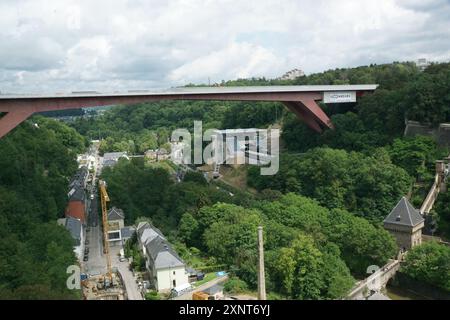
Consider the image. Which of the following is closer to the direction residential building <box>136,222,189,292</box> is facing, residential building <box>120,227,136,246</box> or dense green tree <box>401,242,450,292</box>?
the residential building

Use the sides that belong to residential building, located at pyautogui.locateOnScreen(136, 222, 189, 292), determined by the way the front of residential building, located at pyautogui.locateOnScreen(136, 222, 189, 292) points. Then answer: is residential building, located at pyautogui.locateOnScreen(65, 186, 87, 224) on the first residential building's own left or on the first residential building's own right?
on the first residential building's own right

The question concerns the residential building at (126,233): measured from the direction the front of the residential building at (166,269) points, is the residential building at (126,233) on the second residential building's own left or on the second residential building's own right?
on the second residential building's own right

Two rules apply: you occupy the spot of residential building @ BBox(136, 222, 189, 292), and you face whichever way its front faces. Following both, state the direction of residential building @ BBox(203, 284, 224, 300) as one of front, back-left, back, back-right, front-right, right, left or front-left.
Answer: back-left

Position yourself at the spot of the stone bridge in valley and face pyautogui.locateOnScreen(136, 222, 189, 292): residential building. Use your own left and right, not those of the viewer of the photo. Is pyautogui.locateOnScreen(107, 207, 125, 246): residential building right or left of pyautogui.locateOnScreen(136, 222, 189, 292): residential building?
right

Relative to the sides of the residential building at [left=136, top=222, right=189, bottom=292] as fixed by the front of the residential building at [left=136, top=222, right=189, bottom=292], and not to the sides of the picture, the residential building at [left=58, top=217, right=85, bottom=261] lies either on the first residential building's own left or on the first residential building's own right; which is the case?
on the first residential building's own right

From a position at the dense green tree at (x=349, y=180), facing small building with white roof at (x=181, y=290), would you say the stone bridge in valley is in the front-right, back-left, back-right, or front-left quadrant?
front-left

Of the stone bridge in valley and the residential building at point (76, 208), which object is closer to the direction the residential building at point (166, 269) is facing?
the residential building

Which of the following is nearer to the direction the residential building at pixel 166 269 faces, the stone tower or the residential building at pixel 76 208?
the residential building

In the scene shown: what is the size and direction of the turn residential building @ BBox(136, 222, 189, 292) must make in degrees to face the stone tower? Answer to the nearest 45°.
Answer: approximately 180°

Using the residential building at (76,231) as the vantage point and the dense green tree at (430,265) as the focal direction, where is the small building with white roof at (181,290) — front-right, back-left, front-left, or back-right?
front-right

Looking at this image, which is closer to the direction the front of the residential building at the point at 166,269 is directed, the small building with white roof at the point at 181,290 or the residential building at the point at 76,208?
the residential building

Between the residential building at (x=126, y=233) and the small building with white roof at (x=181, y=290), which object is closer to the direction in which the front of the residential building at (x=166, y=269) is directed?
the residential building

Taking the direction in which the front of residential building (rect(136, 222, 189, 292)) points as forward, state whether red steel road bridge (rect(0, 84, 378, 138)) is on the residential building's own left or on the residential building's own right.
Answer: on the residential building's own right

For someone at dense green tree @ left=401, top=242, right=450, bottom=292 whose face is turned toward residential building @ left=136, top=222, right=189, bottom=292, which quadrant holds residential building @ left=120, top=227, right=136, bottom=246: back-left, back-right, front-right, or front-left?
front-right

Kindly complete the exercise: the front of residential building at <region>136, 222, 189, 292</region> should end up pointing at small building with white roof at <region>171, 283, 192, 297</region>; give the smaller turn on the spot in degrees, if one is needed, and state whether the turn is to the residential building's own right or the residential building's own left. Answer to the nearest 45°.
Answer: approximately 135° to the residential building's own left
